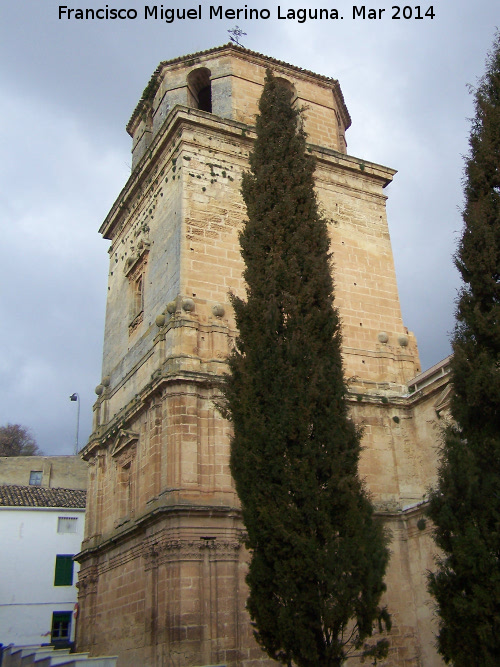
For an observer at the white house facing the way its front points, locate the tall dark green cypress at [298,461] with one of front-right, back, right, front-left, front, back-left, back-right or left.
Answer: front

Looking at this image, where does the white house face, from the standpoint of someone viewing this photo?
facing the viewer

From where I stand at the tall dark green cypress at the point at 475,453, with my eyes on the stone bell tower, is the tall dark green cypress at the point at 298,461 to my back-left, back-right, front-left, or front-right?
front-left

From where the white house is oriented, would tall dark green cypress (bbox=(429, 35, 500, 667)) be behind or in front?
in front

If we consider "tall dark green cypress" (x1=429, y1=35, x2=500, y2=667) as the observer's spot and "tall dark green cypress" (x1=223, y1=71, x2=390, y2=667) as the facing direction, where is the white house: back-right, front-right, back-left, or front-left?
front-right

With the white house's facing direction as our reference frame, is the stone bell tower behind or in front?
in front
